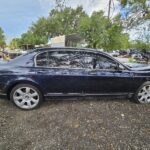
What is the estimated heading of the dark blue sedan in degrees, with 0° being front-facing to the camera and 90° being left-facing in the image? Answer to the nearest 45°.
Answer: approximately 270°
